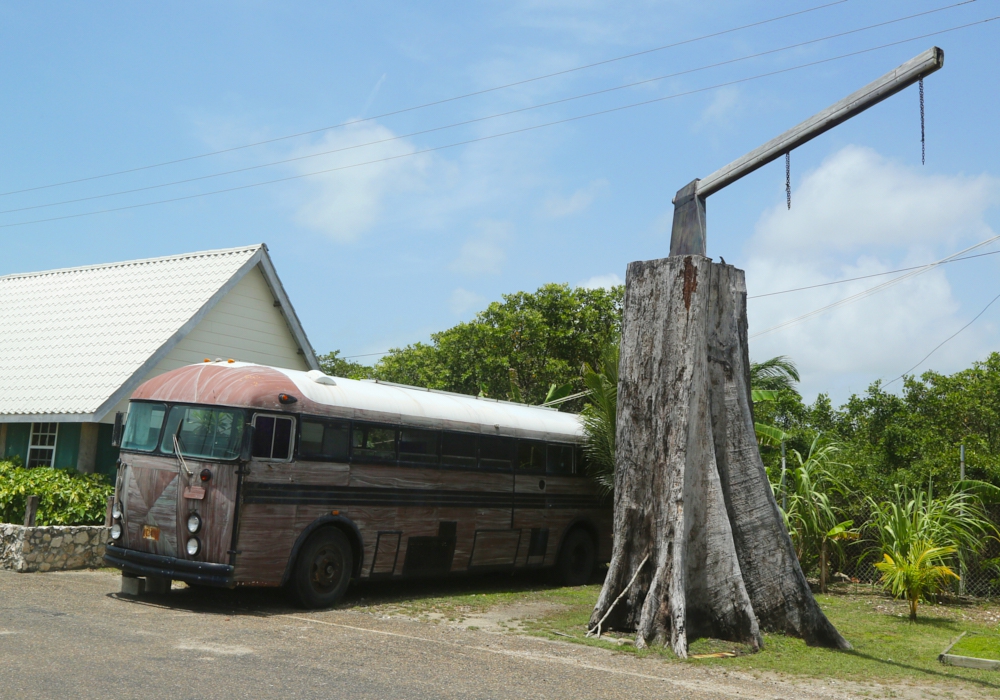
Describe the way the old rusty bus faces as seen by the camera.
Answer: facing the viewer and to the left of the viewer

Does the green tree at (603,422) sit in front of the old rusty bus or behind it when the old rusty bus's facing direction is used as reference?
behind

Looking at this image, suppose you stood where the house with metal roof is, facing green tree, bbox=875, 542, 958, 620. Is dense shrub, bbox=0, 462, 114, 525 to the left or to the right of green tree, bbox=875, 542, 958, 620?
right

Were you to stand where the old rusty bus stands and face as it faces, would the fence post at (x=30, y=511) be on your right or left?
on your right

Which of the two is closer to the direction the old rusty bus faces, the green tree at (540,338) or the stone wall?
the stone wall

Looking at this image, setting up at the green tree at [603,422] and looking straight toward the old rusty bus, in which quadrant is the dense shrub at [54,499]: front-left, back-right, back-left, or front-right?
front-right

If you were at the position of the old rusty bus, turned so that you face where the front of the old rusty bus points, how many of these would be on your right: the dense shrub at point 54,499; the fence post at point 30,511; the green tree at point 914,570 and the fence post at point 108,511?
3

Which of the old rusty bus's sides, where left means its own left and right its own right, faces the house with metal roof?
right

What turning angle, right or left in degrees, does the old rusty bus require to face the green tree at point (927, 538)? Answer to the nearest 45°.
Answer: approximately 135° to its left

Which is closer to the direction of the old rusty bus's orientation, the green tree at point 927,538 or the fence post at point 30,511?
the fence post

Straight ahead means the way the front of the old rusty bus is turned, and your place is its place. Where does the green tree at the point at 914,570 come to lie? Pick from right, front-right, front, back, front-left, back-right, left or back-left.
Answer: back-left

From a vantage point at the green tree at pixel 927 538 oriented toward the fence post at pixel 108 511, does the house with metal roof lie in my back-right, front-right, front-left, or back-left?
front-right

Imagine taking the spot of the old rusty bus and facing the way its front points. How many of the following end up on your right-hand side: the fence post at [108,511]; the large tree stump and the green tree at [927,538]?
1

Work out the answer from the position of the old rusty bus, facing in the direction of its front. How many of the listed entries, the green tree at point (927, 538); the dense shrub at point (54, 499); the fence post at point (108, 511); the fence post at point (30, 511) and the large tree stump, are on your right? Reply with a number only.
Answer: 3

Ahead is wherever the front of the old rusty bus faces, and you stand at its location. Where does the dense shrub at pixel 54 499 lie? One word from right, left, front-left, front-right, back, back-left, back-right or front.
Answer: right

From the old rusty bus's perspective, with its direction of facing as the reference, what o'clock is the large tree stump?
The large tree stump is roughly at 8 o'clock from the old rusty bus.

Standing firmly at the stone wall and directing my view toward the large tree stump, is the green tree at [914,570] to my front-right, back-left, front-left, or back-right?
front-left
